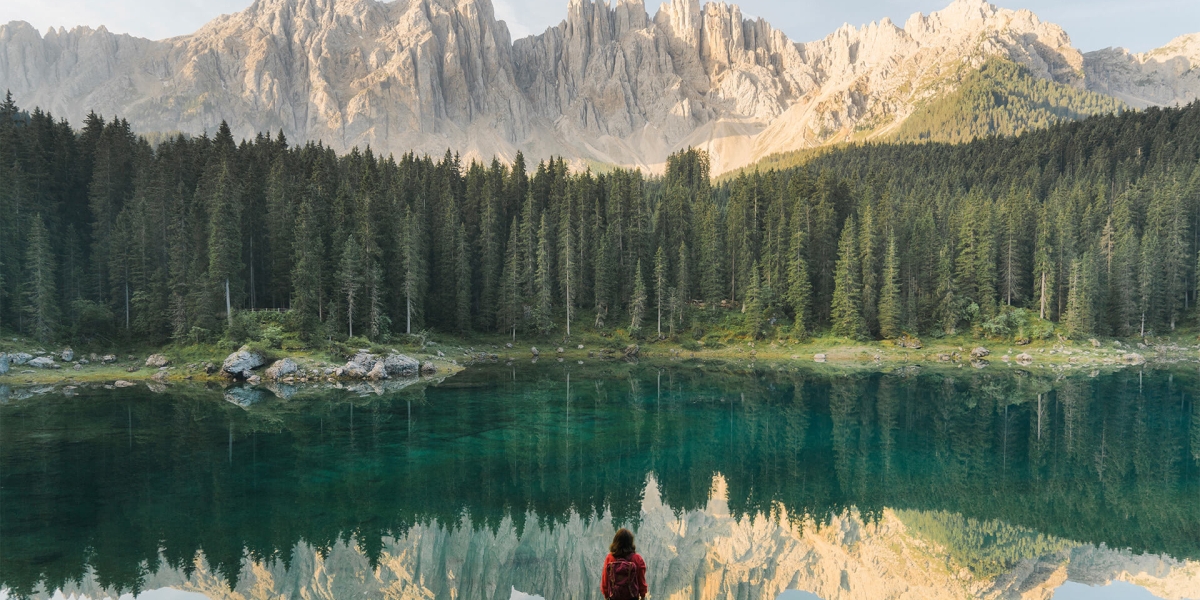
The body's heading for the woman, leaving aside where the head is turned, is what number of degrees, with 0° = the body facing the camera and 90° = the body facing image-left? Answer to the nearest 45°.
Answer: approximately 180°

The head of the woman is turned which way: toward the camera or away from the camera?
away from the camera

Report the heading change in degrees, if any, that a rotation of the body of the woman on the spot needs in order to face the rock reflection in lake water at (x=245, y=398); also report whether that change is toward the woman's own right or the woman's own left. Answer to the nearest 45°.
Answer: approximately 45° to the woman's own left
